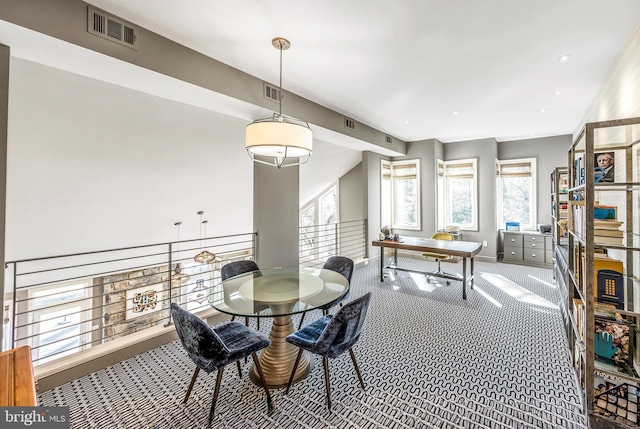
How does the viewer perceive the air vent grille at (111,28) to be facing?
facing the viewer and to the right of the viewer

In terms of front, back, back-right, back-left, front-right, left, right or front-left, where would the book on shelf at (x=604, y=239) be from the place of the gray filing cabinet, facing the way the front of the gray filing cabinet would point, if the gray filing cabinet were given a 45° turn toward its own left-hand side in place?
front-right

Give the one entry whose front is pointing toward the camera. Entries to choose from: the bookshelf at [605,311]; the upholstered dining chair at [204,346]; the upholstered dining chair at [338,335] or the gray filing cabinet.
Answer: the gray filing cabinet

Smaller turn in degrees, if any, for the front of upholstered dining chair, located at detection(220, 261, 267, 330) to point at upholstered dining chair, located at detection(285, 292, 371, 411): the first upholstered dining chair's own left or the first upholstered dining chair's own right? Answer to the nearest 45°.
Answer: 0° — it already faces it

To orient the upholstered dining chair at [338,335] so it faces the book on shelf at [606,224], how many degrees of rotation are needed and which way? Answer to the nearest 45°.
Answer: approximately 135° to its right

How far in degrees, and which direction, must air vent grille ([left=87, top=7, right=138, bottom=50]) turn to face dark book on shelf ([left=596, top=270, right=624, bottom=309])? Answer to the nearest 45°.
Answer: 0° — it already faces it

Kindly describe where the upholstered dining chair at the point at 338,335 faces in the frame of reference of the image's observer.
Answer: facing away from the viewer and to the left of the viewer

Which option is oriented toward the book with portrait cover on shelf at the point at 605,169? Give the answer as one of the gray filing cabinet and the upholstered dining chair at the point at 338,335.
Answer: the gray filing cabinet

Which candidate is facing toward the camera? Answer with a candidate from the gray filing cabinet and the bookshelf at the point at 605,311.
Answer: the gray filing cabinet

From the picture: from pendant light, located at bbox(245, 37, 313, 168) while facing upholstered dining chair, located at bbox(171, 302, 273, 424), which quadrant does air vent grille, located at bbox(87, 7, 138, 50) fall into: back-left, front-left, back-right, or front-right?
front-right

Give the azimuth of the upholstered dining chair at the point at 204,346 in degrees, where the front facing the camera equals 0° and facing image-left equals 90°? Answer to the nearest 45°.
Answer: approximately 225°

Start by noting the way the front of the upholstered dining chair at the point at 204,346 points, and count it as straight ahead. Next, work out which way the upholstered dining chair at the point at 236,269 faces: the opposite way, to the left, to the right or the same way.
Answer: to the right

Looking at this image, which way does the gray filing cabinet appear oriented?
toward the camera

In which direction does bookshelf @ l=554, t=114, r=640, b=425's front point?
to the viewer's left

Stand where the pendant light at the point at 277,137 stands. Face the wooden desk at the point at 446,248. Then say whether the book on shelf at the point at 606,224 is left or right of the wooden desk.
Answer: right

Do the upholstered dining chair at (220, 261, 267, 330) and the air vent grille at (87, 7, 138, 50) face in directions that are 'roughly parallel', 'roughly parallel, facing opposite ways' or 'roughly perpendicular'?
roughly parallel

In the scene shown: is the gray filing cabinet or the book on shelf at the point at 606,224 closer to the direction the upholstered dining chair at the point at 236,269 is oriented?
the book on shelf
